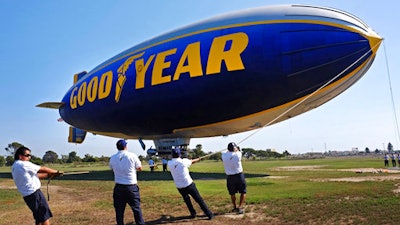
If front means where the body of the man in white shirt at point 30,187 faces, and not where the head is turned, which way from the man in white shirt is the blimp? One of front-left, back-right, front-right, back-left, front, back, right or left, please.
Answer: front-left

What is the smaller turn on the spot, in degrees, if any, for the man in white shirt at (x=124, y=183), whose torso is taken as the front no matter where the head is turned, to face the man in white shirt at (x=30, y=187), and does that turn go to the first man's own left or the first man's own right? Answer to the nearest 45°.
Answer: approximately 90° to the first man's own left

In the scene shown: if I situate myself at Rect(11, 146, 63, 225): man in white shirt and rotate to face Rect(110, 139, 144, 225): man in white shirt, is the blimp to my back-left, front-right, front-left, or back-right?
front-left

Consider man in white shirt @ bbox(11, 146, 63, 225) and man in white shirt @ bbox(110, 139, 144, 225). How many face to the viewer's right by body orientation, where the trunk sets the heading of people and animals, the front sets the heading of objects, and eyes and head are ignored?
1

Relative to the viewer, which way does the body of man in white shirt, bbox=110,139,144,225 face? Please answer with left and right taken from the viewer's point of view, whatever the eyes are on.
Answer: facing away from the viewer

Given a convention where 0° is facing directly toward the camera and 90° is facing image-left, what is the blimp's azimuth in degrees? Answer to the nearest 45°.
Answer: approximately 315°

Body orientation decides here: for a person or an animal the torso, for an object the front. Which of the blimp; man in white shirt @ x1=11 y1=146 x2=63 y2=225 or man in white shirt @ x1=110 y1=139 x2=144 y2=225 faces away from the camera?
man in white shirt @ x1=110 y1=139 x2=144 y2=225

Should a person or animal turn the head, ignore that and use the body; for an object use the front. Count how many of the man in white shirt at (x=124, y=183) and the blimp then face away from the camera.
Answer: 1

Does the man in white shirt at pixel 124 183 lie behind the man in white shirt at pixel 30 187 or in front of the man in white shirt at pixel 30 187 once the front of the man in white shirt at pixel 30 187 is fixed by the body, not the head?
in front

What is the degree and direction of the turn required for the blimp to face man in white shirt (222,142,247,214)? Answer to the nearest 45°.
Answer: approximately 45° to its right

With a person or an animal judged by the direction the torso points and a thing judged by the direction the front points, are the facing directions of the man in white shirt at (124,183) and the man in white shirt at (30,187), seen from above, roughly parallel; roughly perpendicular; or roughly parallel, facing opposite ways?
roughly perpendicular

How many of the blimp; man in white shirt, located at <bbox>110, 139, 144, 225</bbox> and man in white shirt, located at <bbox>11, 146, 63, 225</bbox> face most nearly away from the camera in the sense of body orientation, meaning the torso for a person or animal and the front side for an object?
1

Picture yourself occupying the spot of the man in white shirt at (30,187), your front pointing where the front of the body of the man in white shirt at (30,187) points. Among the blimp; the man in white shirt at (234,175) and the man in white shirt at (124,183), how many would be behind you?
0

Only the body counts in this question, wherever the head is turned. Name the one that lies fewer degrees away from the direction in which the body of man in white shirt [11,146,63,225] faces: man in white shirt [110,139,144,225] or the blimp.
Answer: the man in white shirt

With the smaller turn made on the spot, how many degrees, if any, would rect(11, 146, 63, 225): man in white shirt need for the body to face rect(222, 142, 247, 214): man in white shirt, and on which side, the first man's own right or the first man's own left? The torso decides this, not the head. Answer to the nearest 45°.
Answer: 0° — they already face them

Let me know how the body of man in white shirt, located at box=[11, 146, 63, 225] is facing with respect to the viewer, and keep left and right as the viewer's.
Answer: facing to the right of the viewer
